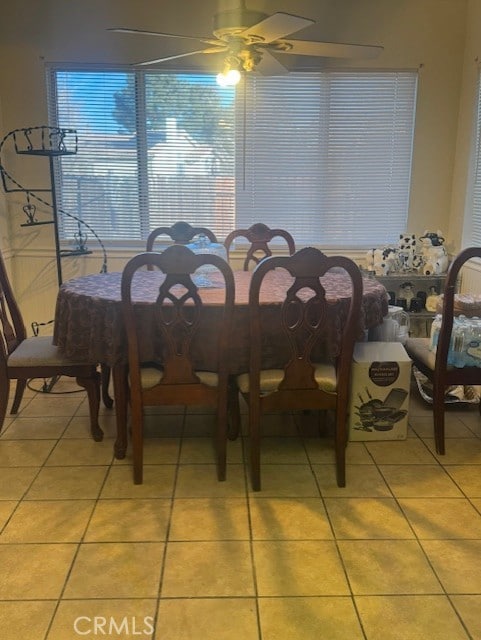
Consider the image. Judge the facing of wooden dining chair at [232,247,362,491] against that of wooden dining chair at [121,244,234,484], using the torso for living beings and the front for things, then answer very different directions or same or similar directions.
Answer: same or similar directions

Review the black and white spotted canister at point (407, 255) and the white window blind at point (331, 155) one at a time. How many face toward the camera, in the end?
2

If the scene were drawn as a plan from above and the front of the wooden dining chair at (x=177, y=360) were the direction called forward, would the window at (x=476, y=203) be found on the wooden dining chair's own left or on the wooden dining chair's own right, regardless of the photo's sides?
on the wooden dining chair's own right

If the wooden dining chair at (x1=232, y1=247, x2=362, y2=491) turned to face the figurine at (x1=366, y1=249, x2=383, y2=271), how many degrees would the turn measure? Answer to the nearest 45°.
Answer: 0° — it already faces it

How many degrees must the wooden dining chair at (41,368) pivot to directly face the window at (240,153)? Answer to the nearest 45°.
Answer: approximately 45° to its left

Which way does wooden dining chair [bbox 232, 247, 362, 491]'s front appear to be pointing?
away from the camera

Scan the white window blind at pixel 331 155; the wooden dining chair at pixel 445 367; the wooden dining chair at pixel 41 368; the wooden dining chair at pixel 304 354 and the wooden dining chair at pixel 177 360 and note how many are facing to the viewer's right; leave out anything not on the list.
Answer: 1

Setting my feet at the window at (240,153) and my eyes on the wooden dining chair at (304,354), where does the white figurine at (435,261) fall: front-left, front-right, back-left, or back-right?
front-left

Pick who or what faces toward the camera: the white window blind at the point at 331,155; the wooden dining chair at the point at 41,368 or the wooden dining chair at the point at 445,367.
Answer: the white window blind

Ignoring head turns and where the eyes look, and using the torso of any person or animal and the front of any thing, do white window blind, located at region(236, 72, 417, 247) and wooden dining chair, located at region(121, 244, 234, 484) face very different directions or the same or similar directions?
very different directions

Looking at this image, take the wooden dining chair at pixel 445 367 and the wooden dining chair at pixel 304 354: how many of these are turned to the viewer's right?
0

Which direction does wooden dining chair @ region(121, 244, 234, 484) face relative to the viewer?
away from the camera

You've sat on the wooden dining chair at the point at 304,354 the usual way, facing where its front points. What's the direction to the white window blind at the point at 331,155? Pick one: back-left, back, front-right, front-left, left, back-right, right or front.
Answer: front

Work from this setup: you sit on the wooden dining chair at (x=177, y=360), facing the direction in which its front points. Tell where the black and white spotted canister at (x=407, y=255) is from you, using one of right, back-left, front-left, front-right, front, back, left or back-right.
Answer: front-right

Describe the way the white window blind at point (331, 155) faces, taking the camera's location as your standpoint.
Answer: facing the viewer

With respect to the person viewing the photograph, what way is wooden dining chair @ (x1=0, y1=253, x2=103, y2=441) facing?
facing to the right of the viewer
